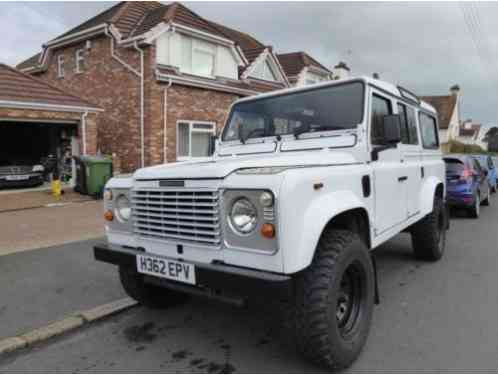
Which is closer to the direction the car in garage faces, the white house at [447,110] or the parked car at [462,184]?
the parked car

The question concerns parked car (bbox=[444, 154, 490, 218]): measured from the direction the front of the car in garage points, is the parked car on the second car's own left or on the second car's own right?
on the second car's own left

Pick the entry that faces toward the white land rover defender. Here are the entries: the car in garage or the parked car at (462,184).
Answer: the car in garage

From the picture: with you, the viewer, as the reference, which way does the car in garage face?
facing the viewer

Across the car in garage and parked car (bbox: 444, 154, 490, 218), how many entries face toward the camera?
1

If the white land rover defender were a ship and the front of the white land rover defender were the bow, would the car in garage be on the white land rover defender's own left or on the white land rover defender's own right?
on the white land rover defender's own right

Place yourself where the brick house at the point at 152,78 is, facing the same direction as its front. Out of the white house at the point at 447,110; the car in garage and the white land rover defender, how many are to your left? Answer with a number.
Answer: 1

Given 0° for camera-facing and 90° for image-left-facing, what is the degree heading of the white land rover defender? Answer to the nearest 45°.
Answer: approximately 45°

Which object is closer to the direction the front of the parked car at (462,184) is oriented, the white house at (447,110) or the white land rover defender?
the white house

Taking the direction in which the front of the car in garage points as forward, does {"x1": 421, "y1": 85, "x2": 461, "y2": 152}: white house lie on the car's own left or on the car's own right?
on the car's own left

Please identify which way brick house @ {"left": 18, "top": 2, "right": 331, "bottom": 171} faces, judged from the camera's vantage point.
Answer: facing the viewer and to the right of the viewer
